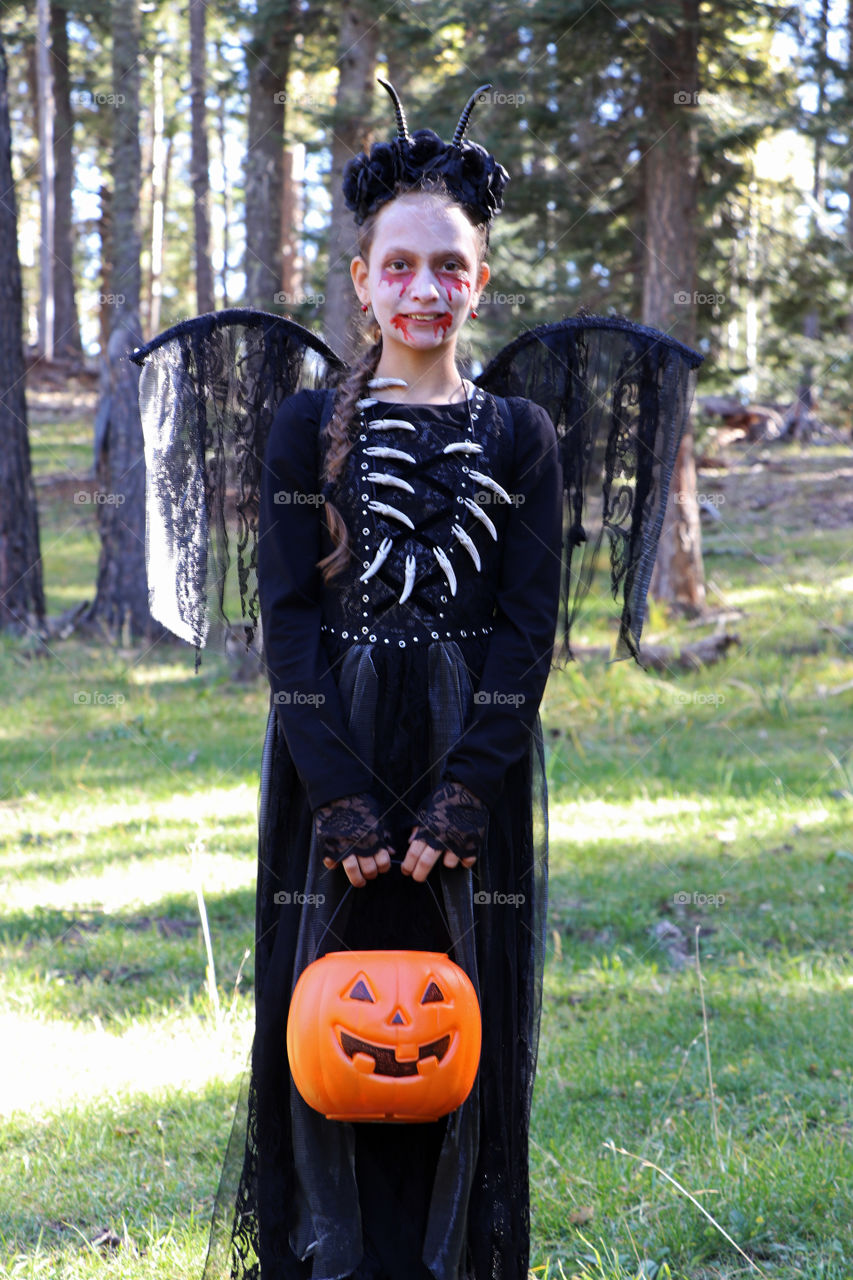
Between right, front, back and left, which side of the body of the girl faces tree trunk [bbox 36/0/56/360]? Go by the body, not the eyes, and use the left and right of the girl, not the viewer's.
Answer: back

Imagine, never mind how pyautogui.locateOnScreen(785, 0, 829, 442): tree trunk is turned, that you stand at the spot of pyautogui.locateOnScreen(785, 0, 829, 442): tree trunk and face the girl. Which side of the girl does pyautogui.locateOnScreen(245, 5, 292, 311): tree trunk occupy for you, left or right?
right

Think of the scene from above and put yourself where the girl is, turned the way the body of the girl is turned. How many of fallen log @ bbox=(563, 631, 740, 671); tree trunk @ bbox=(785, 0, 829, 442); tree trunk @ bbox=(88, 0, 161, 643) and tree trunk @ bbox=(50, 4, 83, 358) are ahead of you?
0

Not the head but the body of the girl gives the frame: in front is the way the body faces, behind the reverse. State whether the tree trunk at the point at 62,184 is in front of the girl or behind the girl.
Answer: behind

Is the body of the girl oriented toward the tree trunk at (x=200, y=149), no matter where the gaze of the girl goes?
no

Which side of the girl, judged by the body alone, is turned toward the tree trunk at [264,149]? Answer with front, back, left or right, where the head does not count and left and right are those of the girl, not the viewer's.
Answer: back

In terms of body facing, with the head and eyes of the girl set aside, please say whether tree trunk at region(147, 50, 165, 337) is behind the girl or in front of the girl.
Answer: behind

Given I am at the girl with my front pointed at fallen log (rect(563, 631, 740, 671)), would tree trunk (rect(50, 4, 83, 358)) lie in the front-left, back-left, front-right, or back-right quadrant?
front-left

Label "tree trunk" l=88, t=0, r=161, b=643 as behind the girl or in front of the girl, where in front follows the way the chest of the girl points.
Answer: behind

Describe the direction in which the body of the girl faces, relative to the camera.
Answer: toward the camera

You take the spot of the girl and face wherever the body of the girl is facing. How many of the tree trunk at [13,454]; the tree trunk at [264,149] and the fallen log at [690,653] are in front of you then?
0

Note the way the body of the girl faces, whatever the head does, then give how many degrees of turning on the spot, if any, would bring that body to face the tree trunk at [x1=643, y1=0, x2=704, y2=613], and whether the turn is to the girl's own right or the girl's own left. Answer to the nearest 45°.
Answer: approximately 180°

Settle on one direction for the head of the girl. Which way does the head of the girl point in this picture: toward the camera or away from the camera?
toward the camera

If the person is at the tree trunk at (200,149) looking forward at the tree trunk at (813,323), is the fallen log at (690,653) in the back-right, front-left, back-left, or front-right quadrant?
front-right

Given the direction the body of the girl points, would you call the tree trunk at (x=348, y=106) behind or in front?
behind
